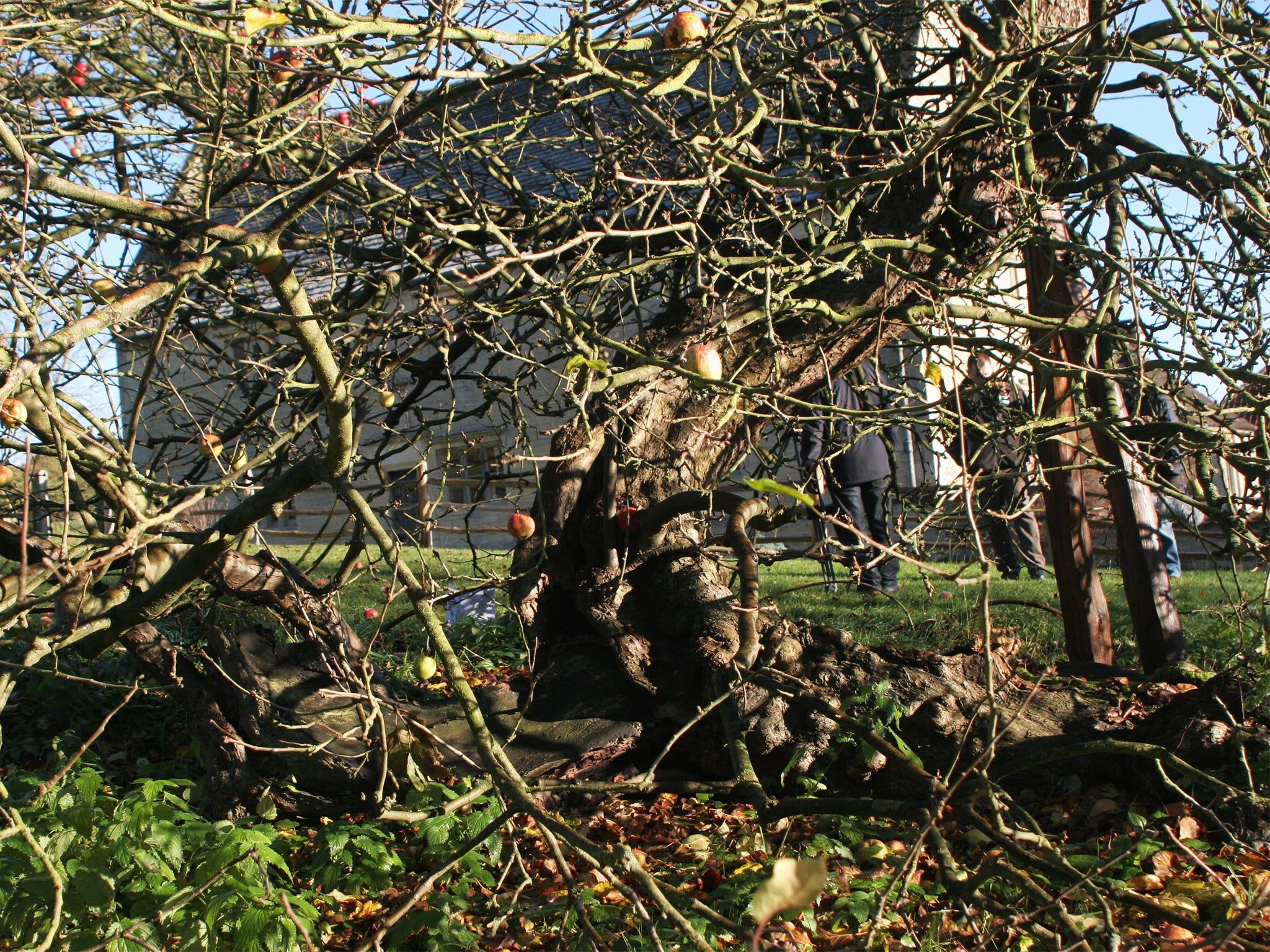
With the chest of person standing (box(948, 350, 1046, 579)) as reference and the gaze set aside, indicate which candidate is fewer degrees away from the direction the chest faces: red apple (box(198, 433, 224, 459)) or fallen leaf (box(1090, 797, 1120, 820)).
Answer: the fallen leaf

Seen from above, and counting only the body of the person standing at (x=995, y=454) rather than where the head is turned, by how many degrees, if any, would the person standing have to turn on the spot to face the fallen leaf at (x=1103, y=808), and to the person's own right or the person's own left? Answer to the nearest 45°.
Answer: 0° — they already face it

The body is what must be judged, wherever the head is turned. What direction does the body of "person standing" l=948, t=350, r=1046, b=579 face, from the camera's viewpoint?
toward the camera

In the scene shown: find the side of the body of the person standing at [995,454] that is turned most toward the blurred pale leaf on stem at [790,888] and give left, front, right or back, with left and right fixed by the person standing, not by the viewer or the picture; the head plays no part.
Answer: front
